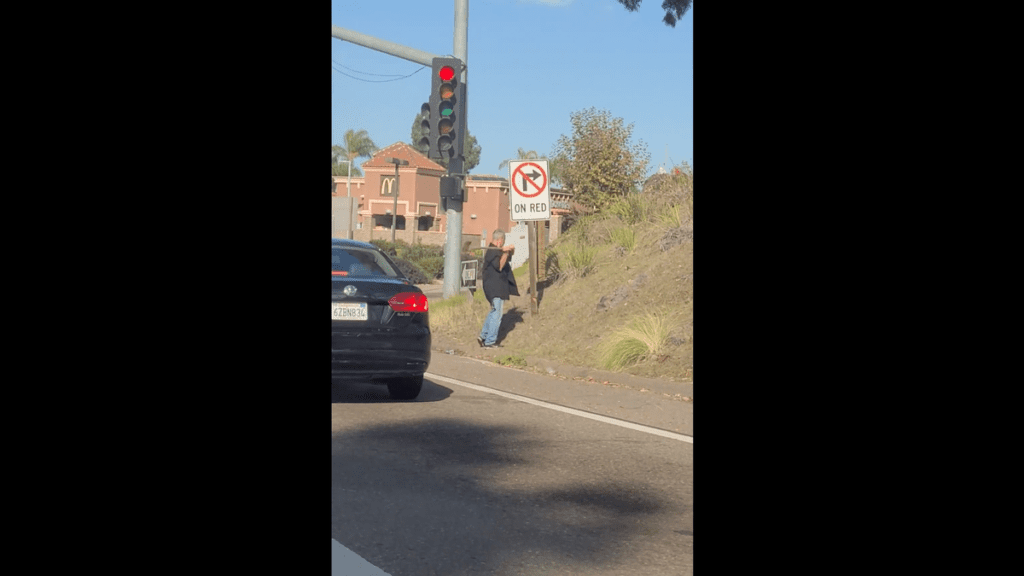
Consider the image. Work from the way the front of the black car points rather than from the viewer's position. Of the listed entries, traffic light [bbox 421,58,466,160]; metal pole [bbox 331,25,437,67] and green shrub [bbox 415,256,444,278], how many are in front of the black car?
3

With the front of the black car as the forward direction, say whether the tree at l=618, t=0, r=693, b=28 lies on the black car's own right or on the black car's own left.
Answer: on the black car's own right

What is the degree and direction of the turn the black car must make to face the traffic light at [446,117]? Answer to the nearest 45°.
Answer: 0° — it already faces it

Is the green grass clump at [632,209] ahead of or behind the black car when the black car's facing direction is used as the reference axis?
ahead

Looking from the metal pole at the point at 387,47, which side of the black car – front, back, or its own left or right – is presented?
front

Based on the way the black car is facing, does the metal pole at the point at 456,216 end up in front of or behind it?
in front

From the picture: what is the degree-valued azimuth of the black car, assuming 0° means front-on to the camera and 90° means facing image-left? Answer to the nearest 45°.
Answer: approximately 180°

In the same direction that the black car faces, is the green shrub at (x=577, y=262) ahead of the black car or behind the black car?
ahead

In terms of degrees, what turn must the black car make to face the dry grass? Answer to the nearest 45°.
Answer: approximately 45° to its right

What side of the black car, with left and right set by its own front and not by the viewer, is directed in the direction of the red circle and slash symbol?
front
